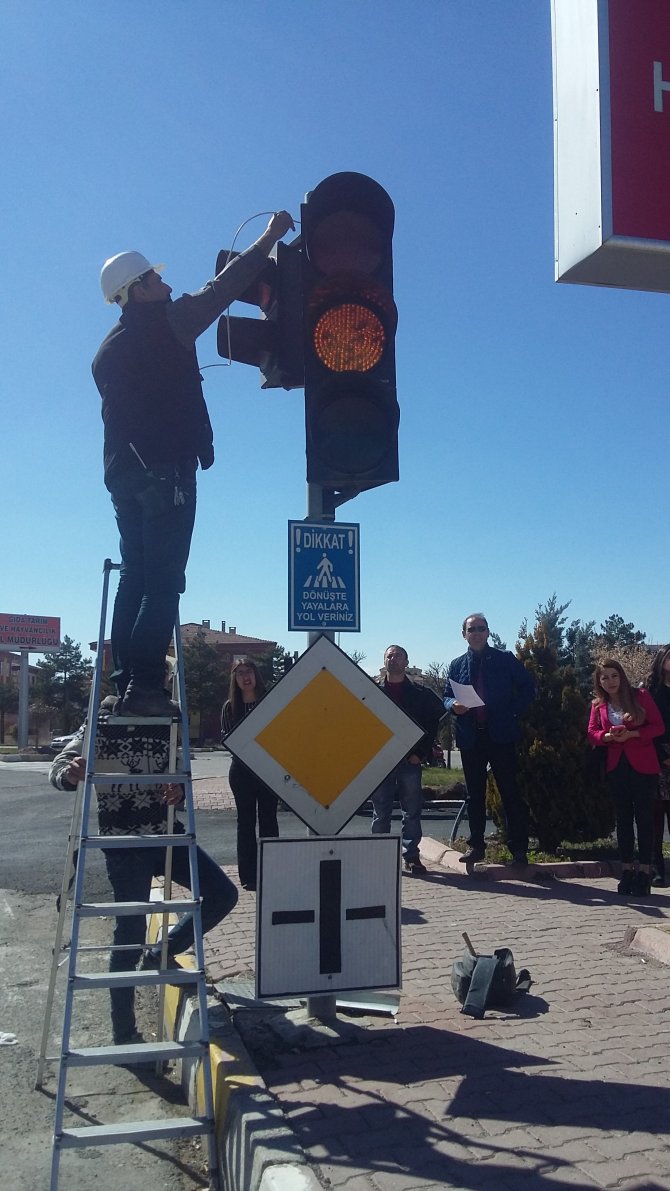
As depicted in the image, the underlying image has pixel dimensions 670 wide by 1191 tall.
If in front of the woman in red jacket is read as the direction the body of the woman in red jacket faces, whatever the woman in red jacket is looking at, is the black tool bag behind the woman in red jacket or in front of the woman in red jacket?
in front

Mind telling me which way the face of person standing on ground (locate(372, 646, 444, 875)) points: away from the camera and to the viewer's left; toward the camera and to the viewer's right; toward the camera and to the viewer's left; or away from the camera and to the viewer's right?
toward the camera and to the viewer's left

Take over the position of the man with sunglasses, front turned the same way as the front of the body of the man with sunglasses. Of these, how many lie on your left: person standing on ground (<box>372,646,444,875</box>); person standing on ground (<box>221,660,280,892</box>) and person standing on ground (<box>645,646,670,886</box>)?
1

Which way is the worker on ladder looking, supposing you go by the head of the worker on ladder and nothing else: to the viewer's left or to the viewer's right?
to the viewer's right

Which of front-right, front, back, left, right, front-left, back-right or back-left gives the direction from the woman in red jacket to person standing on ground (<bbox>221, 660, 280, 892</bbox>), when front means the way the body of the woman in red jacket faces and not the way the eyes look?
right

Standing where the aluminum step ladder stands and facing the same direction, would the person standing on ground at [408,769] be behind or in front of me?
behind

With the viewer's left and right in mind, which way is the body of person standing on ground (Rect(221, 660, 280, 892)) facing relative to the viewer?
facing the viewer

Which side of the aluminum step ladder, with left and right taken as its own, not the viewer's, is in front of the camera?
front

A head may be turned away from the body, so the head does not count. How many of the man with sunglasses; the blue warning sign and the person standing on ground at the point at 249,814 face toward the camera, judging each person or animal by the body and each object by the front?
3

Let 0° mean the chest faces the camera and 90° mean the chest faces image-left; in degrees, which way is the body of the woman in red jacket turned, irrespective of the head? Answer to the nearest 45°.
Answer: approximately 0°
